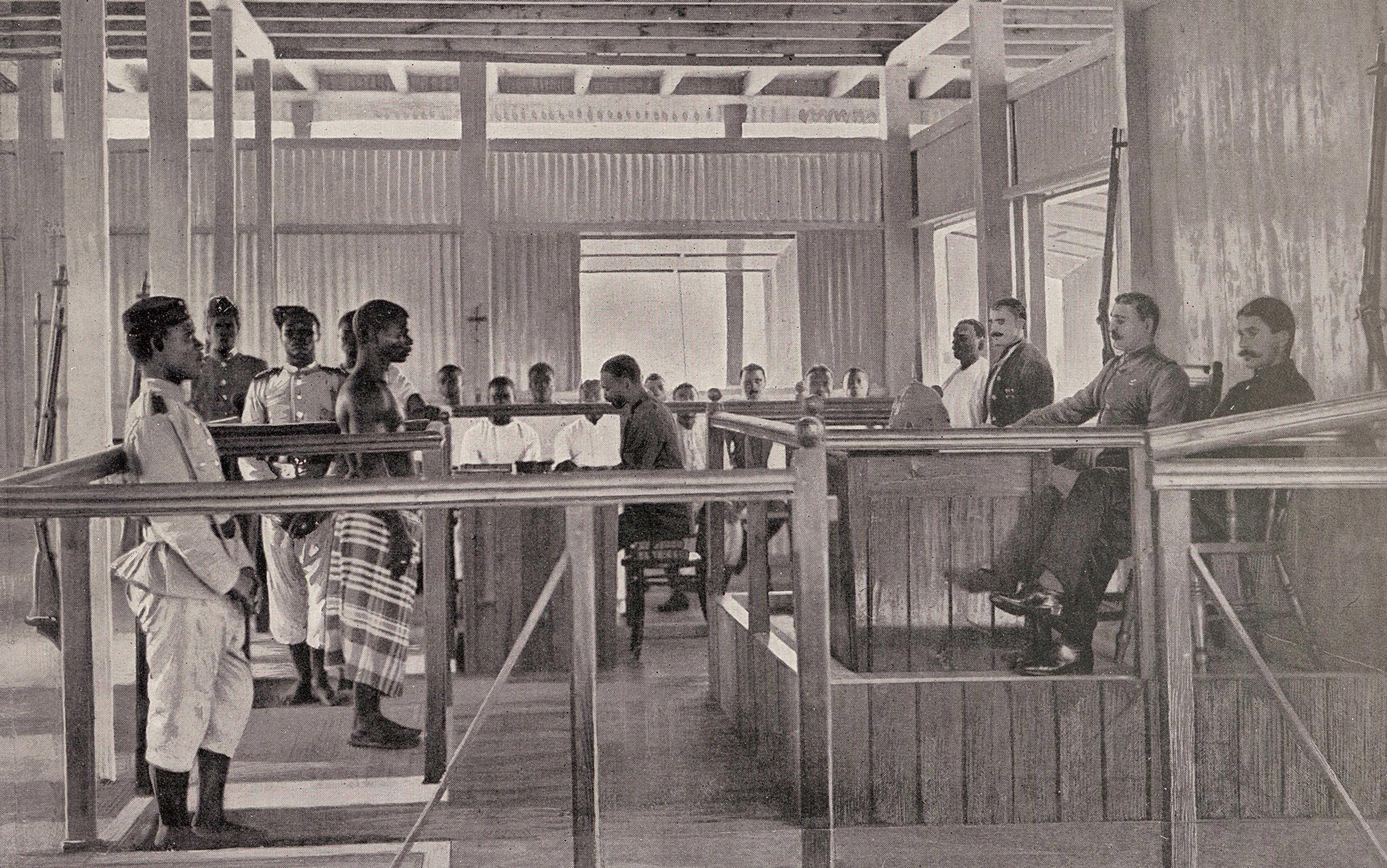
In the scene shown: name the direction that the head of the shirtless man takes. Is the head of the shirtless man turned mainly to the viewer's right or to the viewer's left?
to the viewer's right

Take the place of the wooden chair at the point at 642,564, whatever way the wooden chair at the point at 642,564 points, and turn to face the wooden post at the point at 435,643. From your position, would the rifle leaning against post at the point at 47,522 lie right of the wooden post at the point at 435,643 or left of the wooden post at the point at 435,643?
right

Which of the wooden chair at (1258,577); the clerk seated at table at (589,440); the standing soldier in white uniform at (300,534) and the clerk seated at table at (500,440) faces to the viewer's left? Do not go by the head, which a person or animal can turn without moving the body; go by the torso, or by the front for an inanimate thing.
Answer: the wooden chair

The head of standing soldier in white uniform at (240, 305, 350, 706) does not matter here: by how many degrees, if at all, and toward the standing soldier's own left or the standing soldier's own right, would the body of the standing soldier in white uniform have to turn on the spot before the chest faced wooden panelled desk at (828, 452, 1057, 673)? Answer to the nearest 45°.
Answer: approximately 45° to the standing soldier's own left

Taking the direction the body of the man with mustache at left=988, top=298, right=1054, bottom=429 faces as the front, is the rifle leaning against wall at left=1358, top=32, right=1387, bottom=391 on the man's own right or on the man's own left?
on the man's own left

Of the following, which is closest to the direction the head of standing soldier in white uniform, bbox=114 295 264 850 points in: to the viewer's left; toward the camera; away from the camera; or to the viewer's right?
to the viewer's right

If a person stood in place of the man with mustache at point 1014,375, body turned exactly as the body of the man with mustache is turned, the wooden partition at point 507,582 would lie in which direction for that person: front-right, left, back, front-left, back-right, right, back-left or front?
front-right

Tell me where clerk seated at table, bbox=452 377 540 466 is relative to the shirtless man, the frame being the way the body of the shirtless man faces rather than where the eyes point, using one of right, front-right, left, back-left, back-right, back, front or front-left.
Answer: left

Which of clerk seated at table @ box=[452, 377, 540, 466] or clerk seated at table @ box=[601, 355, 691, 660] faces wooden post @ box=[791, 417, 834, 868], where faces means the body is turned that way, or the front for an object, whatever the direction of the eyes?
clerk seated at table @ box=[452, 377, 540, 466]

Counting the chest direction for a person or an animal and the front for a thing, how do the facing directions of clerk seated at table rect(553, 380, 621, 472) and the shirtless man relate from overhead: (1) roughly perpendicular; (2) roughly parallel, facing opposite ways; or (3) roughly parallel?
roughly perpendicular

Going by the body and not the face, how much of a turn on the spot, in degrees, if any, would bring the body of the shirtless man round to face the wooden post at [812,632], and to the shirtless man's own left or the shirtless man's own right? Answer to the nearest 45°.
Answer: approximately 90° to the shirtless man's own right

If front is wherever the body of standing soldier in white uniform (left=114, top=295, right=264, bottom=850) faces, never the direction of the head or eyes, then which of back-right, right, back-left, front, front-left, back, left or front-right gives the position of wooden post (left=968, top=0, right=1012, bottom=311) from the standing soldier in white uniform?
front-left

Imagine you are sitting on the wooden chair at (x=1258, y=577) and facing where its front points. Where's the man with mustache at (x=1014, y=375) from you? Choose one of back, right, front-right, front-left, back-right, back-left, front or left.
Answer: front-right

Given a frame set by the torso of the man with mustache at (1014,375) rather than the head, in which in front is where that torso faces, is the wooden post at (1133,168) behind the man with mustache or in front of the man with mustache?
behind

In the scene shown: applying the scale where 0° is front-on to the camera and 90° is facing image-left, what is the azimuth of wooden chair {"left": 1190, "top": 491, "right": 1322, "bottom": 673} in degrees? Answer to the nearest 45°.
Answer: approximately 90°
